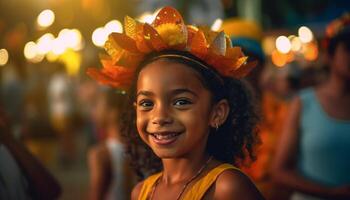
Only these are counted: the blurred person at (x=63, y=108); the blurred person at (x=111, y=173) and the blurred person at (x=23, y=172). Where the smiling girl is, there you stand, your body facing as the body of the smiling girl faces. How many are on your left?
0

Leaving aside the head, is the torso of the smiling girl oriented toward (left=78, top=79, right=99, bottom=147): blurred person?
no

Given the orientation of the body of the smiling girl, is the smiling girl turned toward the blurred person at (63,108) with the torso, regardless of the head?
no

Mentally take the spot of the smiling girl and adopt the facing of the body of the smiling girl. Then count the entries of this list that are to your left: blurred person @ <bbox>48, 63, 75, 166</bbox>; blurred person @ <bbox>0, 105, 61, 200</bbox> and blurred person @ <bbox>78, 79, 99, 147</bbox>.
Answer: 0

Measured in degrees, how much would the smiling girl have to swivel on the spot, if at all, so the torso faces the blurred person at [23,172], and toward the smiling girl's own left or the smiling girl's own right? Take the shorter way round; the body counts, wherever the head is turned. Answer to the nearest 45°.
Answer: approximately 90° to the smiling girl's own right

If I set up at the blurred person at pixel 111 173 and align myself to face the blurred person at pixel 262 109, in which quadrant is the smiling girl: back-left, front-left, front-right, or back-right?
front-right

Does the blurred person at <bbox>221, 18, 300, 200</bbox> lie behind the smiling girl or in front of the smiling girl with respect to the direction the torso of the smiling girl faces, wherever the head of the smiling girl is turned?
behind

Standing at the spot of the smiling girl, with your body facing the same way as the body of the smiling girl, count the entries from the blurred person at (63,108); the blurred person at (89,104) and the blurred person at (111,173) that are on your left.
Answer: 0

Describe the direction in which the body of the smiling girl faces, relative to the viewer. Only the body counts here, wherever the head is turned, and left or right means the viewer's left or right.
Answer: facing the viewer and to the left of the viewer

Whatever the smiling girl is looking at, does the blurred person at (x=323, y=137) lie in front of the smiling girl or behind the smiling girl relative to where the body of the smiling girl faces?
behind
